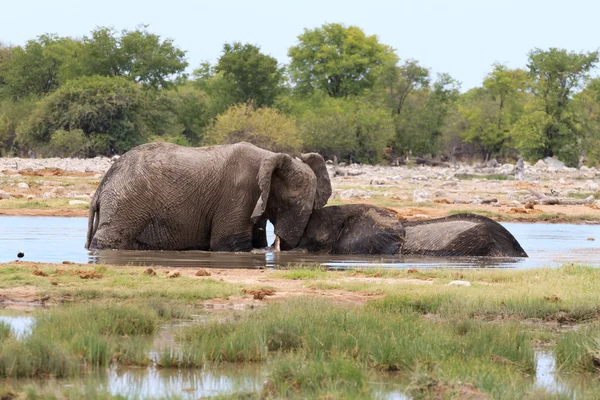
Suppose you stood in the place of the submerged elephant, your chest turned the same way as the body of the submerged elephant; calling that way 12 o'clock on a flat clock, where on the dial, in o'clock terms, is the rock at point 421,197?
The rock is roughly at 3 o'clock from the submerged elephant.

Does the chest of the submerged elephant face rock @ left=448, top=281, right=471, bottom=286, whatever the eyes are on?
no

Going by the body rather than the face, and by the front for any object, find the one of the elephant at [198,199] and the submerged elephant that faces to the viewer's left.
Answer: the submerged elephant

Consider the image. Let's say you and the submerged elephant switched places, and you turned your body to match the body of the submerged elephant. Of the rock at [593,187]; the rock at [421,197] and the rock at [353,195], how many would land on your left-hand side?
0

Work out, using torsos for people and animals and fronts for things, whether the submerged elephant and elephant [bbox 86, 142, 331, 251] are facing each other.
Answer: yes

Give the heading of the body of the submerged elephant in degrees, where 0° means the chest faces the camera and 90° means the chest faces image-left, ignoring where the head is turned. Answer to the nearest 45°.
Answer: approximately 90°

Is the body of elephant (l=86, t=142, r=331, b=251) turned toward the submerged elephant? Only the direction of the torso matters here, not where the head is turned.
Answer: yes

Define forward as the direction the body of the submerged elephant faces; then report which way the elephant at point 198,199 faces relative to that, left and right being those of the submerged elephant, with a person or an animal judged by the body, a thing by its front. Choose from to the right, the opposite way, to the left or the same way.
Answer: the opposite way

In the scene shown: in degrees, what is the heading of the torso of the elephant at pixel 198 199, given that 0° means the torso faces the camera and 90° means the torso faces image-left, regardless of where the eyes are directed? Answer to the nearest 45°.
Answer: approximately 270°

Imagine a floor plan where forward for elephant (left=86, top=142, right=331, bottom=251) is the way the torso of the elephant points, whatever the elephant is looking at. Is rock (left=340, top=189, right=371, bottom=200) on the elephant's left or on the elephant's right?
on the elephant's left

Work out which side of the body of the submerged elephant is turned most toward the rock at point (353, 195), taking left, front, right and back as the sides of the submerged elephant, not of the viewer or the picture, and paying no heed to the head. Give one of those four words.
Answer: right

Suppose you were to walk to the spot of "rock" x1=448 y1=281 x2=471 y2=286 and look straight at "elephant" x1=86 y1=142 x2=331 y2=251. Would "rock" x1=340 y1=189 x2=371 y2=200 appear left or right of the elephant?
right

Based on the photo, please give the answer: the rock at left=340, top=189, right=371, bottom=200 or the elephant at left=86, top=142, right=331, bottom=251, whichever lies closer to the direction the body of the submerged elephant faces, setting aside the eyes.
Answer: the elephant

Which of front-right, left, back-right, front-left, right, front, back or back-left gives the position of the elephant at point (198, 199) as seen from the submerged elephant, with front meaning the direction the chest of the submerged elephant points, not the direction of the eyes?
front

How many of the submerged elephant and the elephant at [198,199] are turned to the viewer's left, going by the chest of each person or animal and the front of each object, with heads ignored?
1
